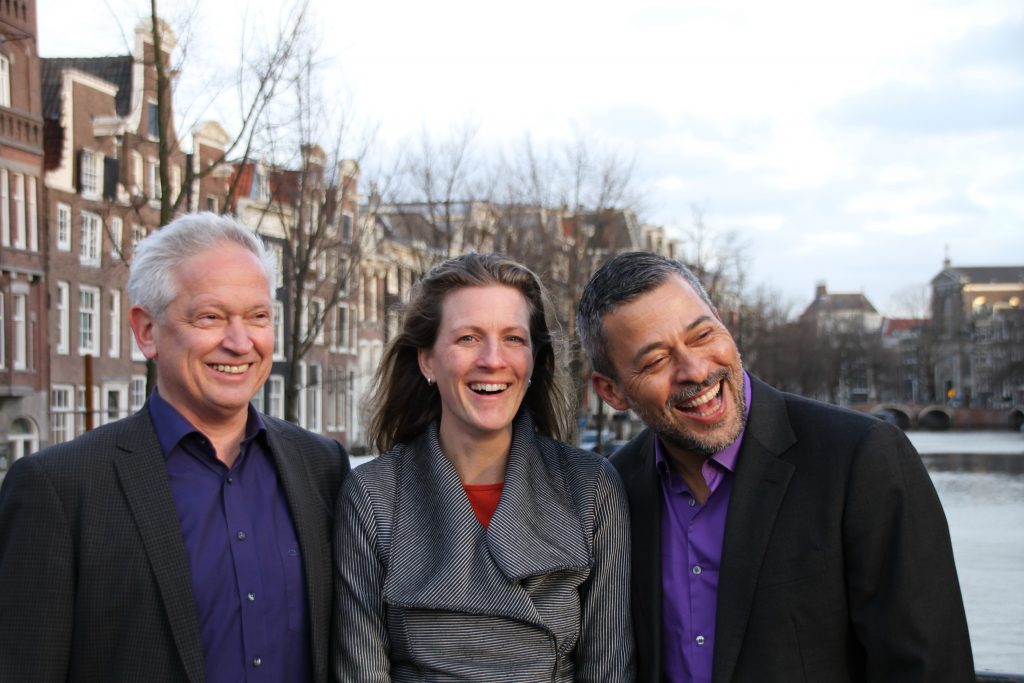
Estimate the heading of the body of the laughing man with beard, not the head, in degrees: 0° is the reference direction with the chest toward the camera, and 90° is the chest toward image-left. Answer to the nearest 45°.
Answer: approximately 45°

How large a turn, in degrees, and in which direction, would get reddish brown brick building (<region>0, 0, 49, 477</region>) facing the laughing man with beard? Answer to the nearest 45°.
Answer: approximately 45° to its right

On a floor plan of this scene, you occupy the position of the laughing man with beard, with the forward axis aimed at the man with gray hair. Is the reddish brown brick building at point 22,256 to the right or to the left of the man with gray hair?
right

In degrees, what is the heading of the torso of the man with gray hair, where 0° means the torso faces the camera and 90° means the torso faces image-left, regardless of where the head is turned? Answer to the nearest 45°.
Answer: approximately 315°

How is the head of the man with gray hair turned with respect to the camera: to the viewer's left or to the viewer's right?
to the viewer's right

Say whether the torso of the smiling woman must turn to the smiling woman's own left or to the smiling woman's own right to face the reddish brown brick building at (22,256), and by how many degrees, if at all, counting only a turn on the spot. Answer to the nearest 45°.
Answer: approximately 135° to the smiling woman's own right

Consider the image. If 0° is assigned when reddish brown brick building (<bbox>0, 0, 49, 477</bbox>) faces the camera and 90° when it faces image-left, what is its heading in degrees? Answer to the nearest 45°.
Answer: approximately 315°
